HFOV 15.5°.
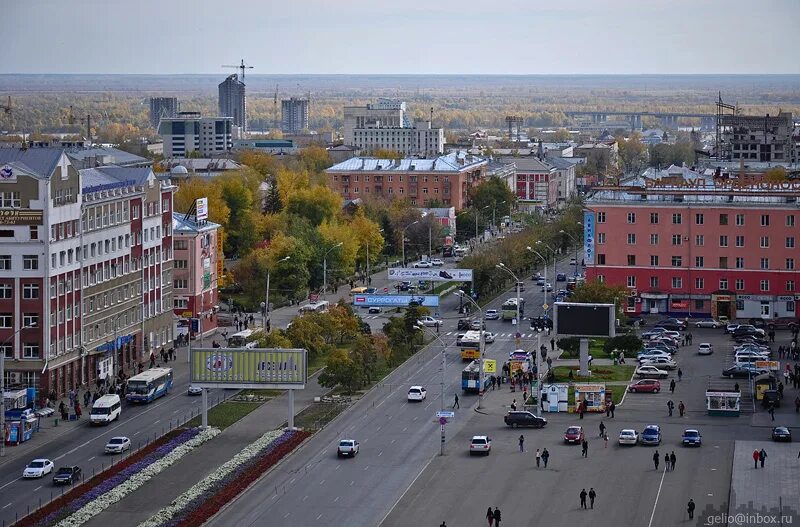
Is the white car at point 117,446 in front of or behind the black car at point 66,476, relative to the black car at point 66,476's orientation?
behind

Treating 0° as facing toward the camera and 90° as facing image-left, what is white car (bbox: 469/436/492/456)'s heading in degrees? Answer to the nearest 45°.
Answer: approximately 180°

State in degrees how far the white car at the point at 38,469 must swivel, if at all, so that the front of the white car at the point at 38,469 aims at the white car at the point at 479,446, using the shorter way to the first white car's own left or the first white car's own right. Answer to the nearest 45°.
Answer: approximately 135° to the first white car's own left

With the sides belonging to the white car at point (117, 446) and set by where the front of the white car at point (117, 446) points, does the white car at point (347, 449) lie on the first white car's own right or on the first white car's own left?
on the first white car's own left

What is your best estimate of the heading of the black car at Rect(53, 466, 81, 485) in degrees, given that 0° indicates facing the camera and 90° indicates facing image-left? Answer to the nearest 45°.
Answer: approximately 45°

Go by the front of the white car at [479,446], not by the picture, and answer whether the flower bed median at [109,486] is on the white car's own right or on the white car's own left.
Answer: on the white car's own left

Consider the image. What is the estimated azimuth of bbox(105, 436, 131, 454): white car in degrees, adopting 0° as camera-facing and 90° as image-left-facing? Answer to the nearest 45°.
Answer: approximately 45°
